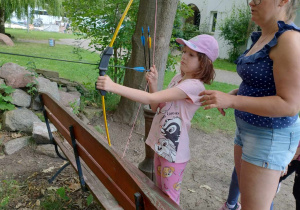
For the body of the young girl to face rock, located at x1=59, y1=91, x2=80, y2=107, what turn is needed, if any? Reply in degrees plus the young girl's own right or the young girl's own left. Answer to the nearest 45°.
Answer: approximately 90° to the young girl's own right

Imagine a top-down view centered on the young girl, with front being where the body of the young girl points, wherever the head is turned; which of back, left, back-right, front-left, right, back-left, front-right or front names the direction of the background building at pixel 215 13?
back-right

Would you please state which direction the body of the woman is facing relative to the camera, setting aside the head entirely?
to the viewer's left

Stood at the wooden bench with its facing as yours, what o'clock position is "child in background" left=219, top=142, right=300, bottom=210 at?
The child in background is roughly at 1 o'clock from the wooden bench.

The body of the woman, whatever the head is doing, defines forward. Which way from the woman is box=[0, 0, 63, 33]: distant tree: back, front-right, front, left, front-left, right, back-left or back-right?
front-right

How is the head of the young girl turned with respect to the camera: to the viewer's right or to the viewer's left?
to the viewer's left

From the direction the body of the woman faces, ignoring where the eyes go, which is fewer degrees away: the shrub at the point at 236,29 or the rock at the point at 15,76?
the rock

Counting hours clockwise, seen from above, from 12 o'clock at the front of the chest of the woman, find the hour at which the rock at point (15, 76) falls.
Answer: The rock is roughly at 1 o'clock from the woman.

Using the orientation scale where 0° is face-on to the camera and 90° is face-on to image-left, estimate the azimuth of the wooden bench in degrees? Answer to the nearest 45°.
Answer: approximately 225°

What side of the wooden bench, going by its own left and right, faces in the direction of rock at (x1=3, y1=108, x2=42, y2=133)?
left

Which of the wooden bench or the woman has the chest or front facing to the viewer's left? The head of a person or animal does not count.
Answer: the woman

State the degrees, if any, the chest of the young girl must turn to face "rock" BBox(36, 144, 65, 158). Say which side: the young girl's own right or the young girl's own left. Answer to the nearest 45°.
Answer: approximately 90° to the young girl's own right

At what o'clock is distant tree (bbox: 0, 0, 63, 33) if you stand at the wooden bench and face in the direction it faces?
The distant tree is roughly at 10 o'clock from the wooden bench.

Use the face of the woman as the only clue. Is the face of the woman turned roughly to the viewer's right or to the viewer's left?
to the viewer's left

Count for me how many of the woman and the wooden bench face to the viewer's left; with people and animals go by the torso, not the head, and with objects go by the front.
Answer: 1

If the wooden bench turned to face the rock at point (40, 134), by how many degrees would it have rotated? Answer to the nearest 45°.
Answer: approximately 90° to its left

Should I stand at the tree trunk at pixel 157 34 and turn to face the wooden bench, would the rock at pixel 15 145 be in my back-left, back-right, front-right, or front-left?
front-right
